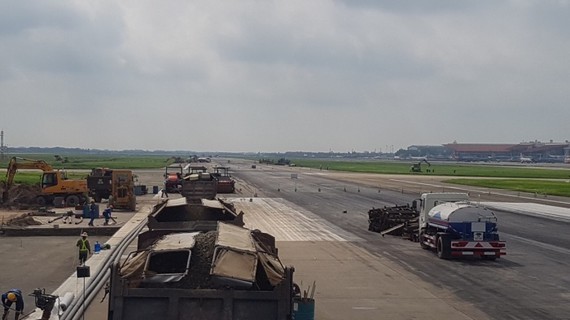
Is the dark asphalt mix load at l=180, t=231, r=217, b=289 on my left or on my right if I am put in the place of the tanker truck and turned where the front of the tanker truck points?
on my left

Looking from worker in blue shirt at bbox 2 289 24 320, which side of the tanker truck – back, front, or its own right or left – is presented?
left

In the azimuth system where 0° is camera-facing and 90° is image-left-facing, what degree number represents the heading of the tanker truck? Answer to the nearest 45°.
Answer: approximately 135°
